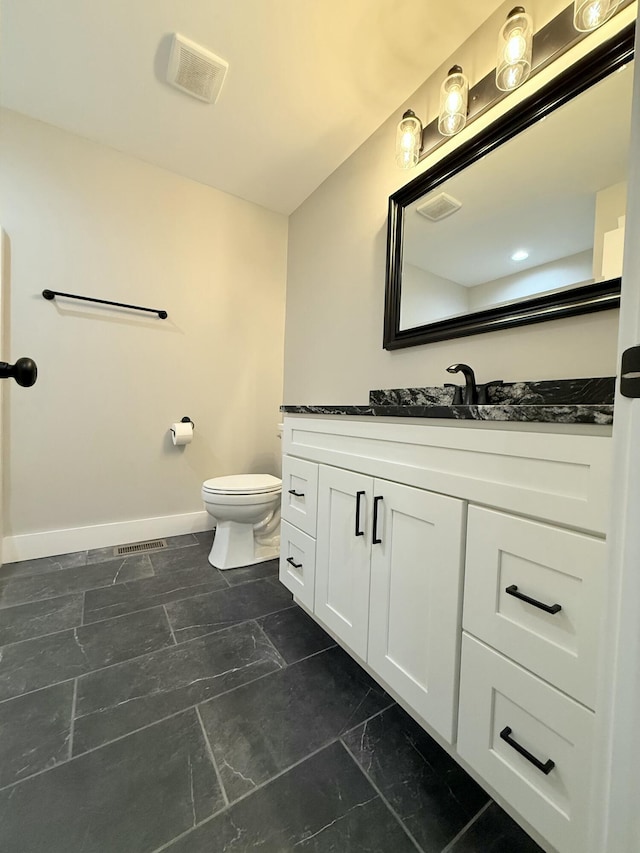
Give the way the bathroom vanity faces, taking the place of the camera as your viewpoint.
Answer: facing the viewer and to the left of the viewer

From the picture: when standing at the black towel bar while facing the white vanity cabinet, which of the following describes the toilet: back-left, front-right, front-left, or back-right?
front-left

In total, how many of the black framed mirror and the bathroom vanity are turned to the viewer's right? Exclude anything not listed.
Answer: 0

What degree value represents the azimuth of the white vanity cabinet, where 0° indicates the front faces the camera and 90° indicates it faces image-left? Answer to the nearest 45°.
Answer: approximately 45°

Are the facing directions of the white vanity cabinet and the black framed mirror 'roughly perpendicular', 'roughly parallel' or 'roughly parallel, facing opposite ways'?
roughly parallel

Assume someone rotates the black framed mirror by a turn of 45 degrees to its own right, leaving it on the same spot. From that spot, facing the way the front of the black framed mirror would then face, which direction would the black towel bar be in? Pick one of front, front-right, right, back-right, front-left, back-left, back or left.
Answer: front

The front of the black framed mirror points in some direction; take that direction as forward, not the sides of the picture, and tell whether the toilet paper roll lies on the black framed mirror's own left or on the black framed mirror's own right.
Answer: on the black framed mirror's own right

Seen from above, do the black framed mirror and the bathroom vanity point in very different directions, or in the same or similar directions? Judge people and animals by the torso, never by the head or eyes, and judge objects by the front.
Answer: same or similar directions

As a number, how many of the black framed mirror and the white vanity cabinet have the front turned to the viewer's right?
0

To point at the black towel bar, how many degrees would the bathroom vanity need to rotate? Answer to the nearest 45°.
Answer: approximately 45° to its right
